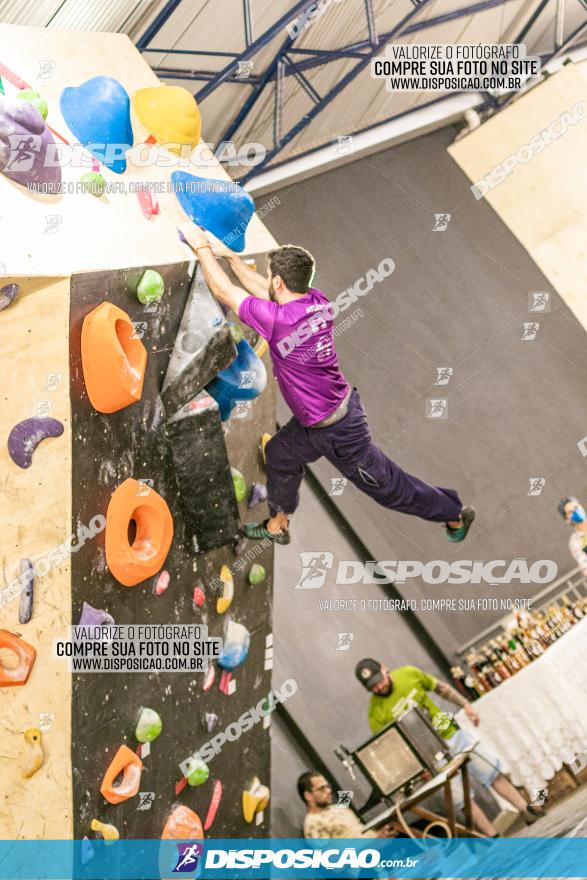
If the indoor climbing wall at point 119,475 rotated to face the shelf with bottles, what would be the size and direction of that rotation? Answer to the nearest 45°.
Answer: approximately 90° to its left

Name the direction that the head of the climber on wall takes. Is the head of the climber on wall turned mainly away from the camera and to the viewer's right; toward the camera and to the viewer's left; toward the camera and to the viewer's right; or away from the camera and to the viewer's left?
away from the camera and to the viewer's left

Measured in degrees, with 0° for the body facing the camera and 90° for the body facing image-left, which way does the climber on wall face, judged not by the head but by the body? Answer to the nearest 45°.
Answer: approximately 135°

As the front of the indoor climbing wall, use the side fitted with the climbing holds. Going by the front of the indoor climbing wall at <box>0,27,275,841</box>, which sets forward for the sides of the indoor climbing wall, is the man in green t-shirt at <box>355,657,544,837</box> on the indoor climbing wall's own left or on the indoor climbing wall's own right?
on the indoor climbing wall's own left

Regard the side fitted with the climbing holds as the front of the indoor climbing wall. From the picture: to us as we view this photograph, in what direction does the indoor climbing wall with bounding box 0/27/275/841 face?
facing the viewer and to the right of the viewer

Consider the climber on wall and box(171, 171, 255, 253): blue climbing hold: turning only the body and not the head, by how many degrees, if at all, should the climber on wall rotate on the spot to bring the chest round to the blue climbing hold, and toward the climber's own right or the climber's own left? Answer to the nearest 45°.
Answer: approximately 45° to the climber's own left
